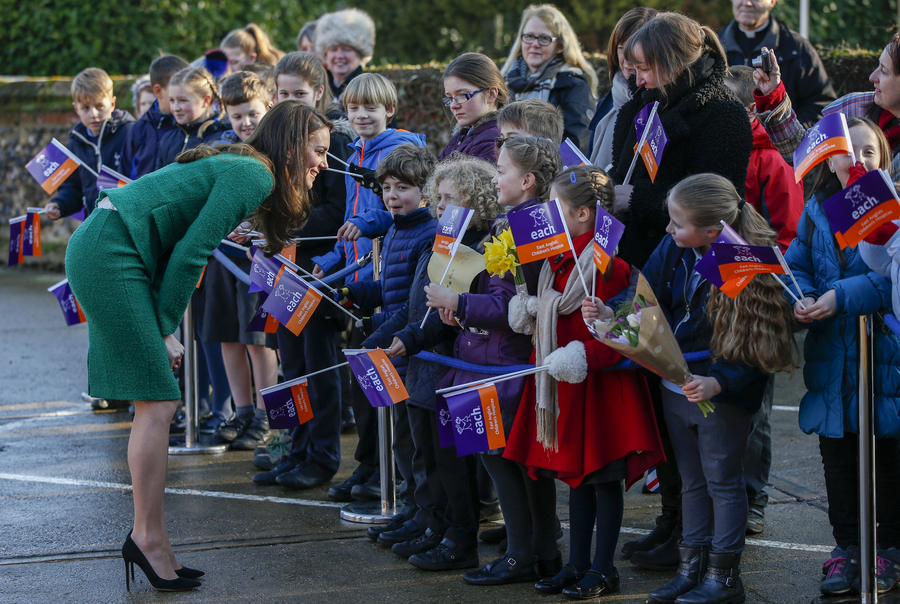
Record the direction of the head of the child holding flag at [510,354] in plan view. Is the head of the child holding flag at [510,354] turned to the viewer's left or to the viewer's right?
to the viewer's left

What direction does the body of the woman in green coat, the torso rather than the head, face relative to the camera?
to the viewer's right

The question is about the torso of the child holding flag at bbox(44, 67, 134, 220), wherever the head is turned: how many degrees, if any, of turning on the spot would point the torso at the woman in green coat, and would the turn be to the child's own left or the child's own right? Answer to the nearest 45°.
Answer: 0° — they already face them

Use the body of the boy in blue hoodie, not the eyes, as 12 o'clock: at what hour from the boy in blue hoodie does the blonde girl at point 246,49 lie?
The blonde girl is roughly at 4 o'clock from the boy in blue hoodie.

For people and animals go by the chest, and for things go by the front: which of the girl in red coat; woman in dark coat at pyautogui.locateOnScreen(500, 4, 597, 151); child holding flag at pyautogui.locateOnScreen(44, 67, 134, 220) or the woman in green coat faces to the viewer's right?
the woman in green coat

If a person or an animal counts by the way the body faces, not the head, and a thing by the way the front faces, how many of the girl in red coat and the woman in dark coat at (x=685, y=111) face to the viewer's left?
2

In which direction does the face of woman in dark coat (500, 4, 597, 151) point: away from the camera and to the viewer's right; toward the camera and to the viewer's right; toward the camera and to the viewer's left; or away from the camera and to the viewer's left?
toward the camera and to the viewer's left

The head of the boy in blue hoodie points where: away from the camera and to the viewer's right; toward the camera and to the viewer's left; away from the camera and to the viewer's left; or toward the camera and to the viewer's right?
toward the camera and to the viewer's left

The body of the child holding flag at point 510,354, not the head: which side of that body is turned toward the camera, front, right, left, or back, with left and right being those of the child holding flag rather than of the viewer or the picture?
left

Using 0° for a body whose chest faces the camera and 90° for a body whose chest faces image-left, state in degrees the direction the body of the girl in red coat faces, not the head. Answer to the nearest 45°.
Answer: approximately 90°
